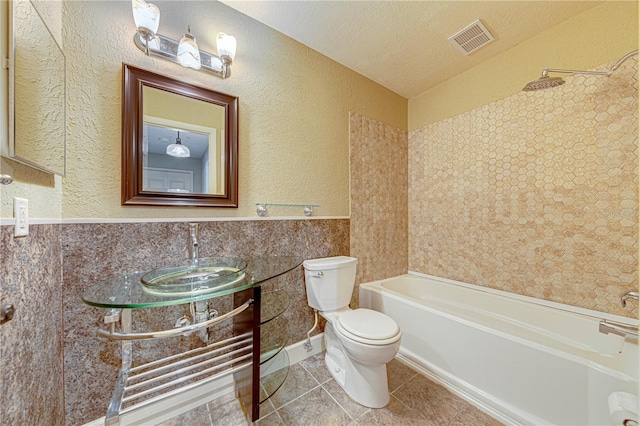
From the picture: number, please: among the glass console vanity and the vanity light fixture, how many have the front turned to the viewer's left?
0

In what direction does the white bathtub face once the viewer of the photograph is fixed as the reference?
facing the viewer and to the left of the viewer

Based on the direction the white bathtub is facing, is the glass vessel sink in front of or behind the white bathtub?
in front

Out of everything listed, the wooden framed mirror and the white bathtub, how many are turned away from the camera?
0

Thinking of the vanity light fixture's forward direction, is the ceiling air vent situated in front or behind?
in front

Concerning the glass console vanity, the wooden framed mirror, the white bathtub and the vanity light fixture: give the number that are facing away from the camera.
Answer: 0

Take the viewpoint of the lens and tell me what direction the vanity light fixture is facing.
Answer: facing the viewer and to the right of the viewer

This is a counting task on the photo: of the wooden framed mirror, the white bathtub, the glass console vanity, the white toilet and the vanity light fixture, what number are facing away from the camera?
0

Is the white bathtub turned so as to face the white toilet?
yes

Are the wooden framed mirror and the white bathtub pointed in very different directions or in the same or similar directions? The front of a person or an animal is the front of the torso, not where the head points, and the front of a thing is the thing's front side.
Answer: very different directions

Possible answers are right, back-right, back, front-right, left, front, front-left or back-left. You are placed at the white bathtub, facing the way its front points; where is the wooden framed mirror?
front

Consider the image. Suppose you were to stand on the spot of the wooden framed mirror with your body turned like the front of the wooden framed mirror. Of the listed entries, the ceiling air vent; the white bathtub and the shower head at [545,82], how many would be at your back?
0
